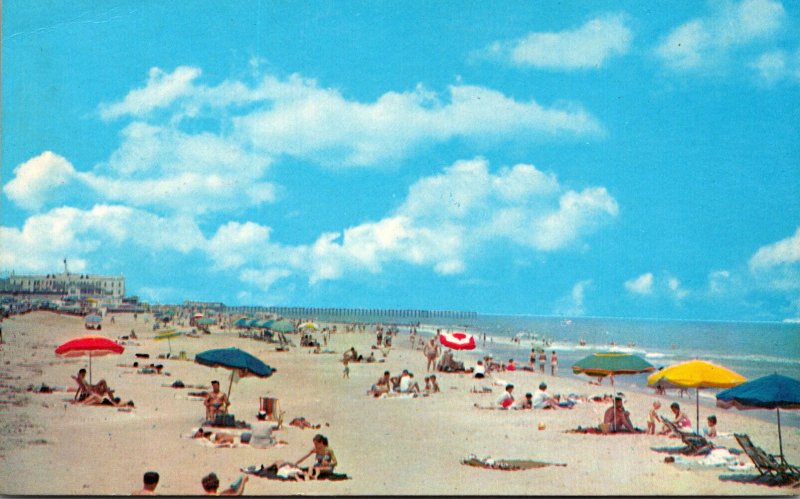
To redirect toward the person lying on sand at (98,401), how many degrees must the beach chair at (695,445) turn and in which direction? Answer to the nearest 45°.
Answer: approximately 180°

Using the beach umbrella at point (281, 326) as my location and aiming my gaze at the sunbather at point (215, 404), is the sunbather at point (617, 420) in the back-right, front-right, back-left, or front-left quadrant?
front-left

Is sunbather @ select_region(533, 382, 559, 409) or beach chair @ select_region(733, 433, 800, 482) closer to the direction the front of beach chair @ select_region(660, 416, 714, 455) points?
the beach chair

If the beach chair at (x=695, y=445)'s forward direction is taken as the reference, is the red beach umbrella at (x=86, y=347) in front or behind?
behind

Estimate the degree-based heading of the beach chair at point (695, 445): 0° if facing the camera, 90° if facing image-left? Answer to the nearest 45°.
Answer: approximately 270°

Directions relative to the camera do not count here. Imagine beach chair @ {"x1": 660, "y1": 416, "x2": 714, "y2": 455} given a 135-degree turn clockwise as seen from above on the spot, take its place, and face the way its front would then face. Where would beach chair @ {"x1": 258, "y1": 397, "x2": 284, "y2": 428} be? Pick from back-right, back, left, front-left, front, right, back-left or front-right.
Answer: front-right

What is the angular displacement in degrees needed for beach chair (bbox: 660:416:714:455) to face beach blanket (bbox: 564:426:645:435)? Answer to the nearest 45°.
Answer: approximately 135° to its left

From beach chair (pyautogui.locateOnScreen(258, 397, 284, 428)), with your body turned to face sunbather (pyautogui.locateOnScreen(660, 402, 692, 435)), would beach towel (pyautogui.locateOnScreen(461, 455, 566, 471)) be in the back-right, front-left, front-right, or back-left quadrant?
front-right

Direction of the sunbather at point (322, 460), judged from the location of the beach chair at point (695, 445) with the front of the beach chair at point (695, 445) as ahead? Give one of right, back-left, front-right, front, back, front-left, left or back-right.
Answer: back-right
